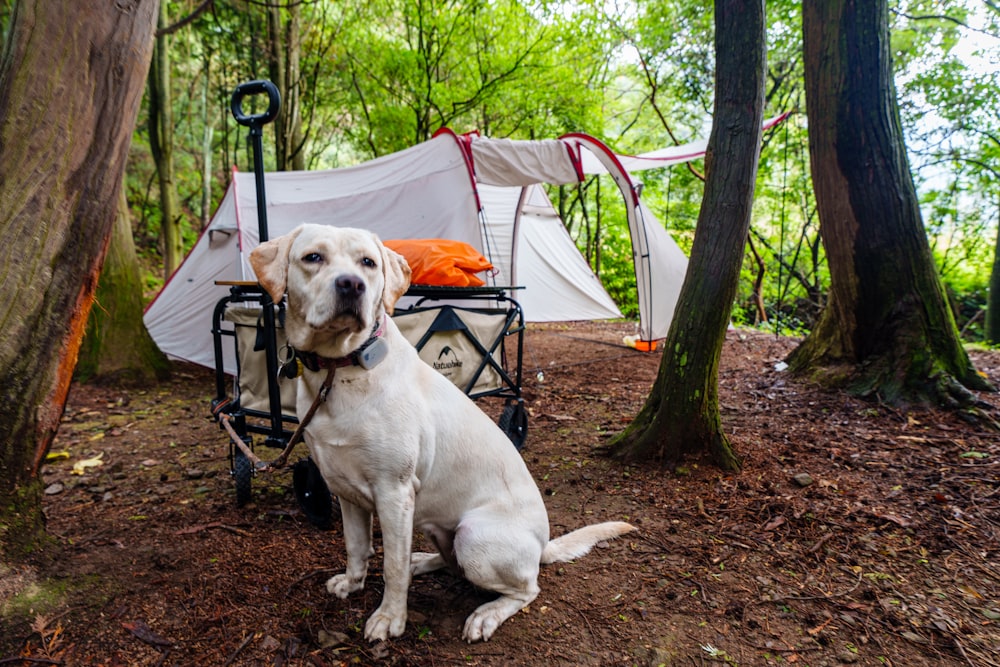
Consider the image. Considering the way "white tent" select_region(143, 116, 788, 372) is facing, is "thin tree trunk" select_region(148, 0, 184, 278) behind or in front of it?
behind

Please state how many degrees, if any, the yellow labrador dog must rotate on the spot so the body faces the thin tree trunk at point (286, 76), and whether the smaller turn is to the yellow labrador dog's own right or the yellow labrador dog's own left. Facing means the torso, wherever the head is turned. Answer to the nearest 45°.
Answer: approximately 135° to the yellow labrador dog's own right

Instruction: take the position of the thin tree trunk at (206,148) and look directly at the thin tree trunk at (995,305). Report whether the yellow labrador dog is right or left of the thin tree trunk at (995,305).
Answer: right

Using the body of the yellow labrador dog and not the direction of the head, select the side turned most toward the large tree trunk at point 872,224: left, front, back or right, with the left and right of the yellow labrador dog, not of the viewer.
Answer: back

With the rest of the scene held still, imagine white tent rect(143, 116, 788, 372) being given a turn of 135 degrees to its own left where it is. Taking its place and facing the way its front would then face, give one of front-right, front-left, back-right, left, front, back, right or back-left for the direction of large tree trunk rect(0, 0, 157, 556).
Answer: back-left

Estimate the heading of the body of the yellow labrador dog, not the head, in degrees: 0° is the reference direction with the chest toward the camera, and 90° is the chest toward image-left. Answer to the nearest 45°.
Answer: approximately 45°

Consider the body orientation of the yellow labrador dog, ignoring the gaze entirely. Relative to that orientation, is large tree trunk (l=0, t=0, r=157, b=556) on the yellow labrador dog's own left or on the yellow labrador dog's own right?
on the yellow labrador dog's own right

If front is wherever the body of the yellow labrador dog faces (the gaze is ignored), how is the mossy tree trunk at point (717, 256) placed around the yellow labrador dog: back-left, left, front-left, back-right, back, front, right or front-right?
back

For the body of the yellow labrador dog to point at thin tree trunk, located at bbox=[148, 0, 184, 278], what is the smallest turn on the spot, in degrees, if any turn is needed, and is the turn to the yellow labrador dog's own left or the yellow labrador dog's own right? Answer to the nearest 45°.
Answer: approximately 90° to the yellow labrador dog's own right
